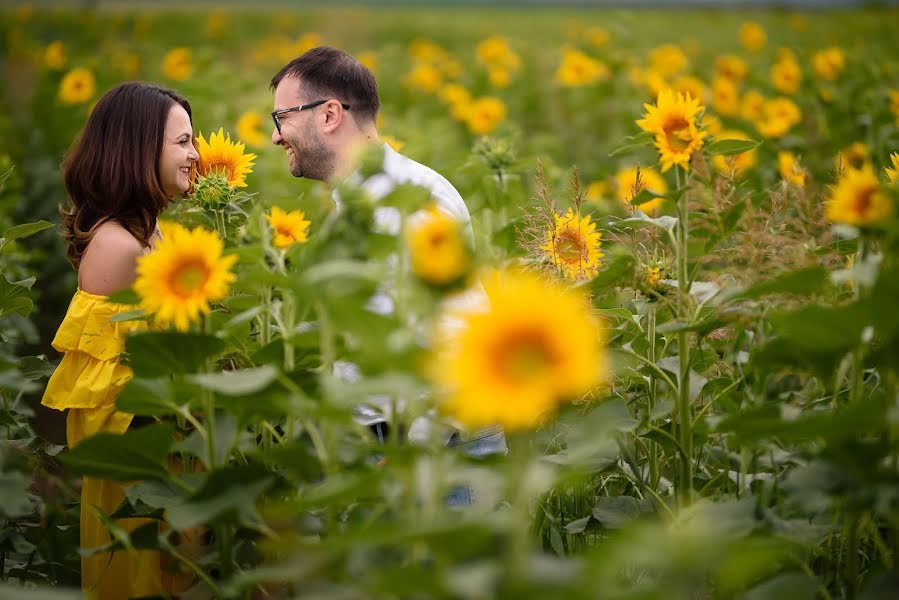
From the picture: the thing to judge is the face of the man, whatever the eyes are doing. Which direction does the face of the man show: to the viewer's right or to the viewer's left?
to the viewer's left

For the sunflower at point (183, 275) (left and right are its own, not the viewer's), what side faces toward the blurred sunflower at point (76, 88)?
back

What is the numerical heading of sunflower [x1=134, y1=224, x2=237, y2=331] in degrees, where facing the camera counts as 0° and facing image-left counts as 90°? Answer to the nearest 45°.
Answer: approximately 0°

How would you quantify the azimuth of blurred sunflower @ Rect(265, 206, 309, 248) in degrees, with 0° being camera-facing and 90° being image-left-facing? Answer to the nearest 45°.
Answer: approximately 0°

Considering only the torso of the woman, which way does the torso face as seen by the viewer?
to the viewer's right

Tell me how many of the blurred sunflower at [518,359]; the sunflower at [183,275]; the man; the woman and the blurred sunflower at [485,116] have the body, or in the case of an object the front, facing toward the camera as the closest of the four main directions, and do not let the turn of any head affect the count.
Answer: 3

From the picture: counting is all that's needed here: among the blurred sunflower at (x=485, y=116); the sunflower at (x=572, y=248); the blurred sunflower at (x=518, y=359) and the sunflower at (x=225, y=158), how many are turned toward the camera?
4

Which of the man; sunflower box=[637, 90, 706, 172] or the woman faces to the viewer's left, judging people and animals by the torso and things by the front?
the man

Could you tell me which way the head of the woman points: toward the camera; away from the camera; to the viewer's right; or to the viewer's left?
to the viewer's right

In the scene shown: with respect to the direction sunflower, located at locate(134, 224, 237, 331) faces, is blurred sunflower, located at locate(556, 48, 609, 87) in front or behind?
behind

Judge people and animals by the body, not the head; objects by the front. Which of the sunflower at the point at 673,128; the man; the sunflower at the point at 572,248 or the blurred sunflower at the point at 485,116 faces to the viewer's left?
the man

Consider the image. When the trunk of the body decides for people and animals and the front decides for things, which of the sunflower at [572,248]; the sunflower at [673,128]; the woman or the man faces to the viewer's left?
the man
